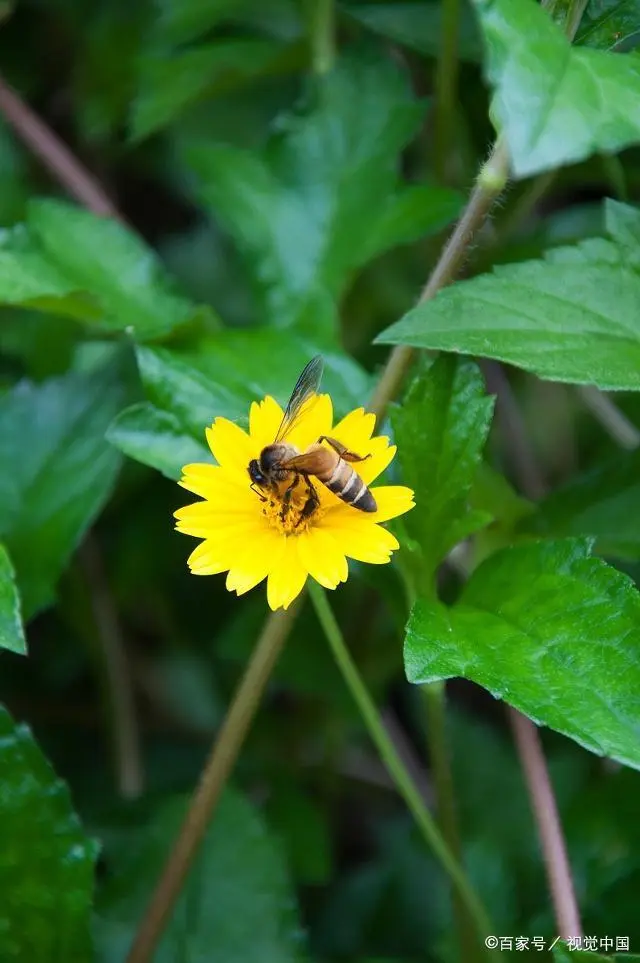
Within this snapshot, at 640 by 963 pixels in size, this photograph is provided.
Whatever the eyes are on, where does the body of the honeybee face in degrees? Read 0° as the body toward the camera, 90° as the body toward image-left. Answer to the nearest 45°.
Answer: approximately 90°
